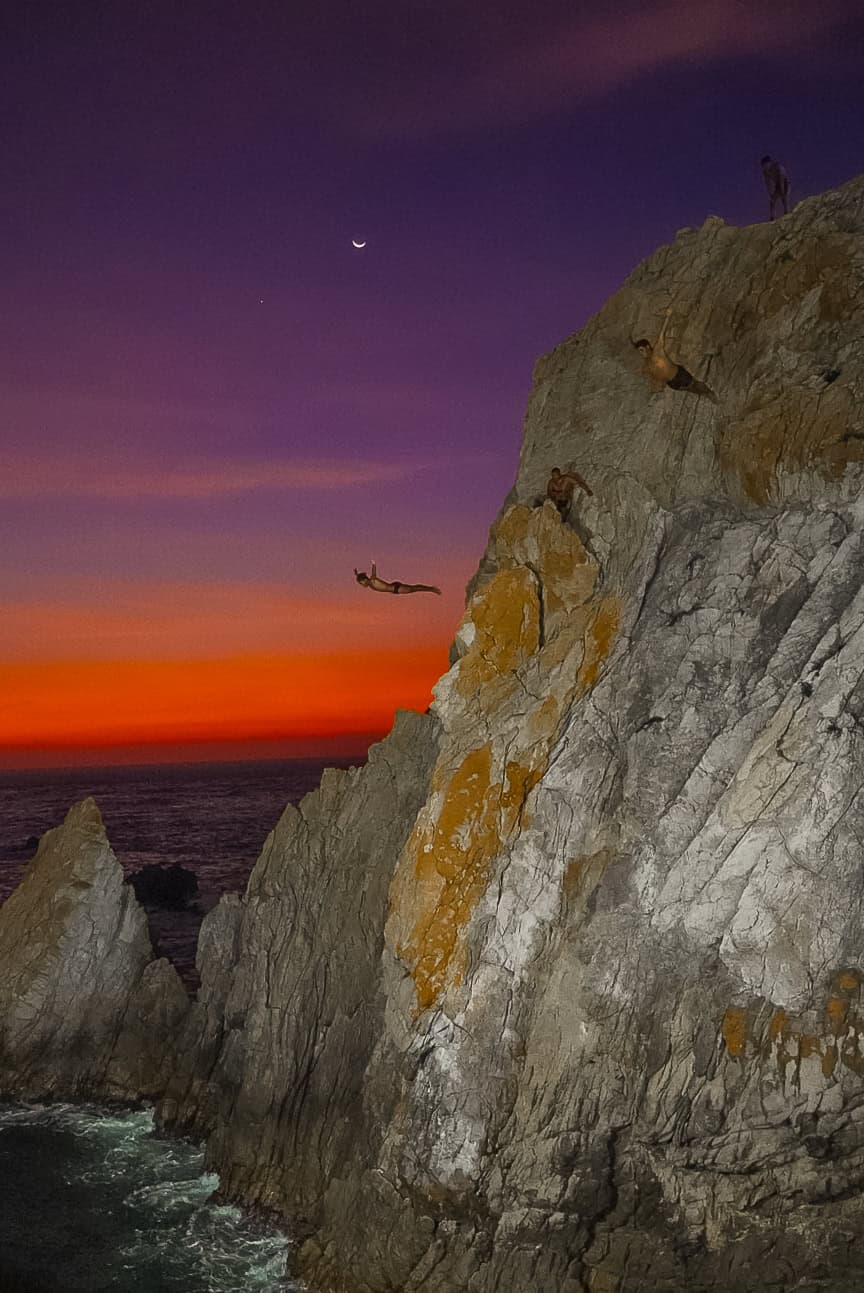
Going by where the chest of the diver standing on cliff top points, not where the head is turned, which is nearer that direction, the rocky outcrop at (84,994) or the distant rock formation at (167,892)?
the rocky outcrop

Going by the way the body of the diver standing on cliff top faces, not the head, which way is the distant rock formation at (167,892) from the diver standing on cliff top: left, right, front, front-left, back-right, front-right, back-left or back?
front-right

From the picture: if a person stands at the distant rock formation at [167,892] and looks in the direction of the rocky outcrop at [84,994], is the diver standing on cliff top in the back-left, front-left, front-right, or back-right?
front-left

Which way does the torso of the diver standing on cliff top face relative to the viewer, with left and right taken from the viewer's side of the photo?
facing to the left of the viewer
